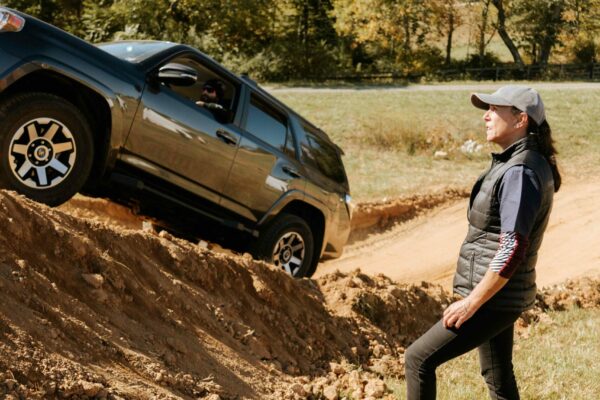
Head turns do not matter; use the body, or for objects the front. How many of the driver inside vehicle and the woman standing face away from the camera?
0

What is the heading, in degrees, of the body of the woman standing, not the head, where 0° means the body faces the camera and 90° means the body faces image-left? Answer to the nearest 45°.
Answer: approximately 90°

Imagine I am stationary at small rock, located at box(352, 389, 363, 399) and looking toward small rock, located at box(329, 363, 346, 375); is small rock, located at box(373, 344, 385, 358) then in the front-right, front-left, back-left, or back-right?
front-right

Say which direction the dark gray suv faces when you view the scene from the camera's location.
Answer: facing the viewer and to the left of the viewer

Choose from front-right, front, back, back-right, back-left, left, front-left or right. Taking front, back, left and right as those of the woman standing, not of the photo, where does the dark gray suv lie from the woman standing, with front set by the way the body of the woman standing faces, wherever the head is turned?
front-right

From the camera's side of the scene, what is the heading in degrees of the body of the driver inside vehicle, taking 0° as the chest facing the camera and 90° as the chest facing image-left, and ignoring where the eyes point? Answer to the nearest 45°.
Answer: approximately 45°

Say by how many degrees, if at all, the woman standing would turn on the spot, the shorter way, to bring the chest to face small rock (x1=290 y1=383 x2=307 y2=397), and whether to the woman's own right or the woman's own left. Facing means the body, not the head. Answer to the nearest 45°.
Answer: approximately 45° to the woman's own right

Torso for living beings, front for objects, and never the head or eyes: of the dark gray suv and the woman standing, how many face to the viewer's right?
0

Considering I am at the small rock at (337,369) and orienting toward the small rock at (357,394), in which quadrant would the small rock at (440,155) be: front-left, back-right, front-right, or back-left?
back-left

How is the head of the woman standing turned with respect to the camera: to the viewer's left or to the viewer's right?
to the viewer's left

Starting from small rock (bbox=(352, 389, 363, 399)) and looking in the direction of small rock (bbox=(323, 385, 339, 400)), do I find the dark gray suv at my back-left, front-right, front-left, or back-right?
front-right

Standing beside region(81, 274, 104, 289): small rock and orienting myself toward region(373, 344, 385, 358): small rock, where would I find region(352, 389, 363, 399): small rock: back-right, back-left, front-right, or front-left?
front-right
